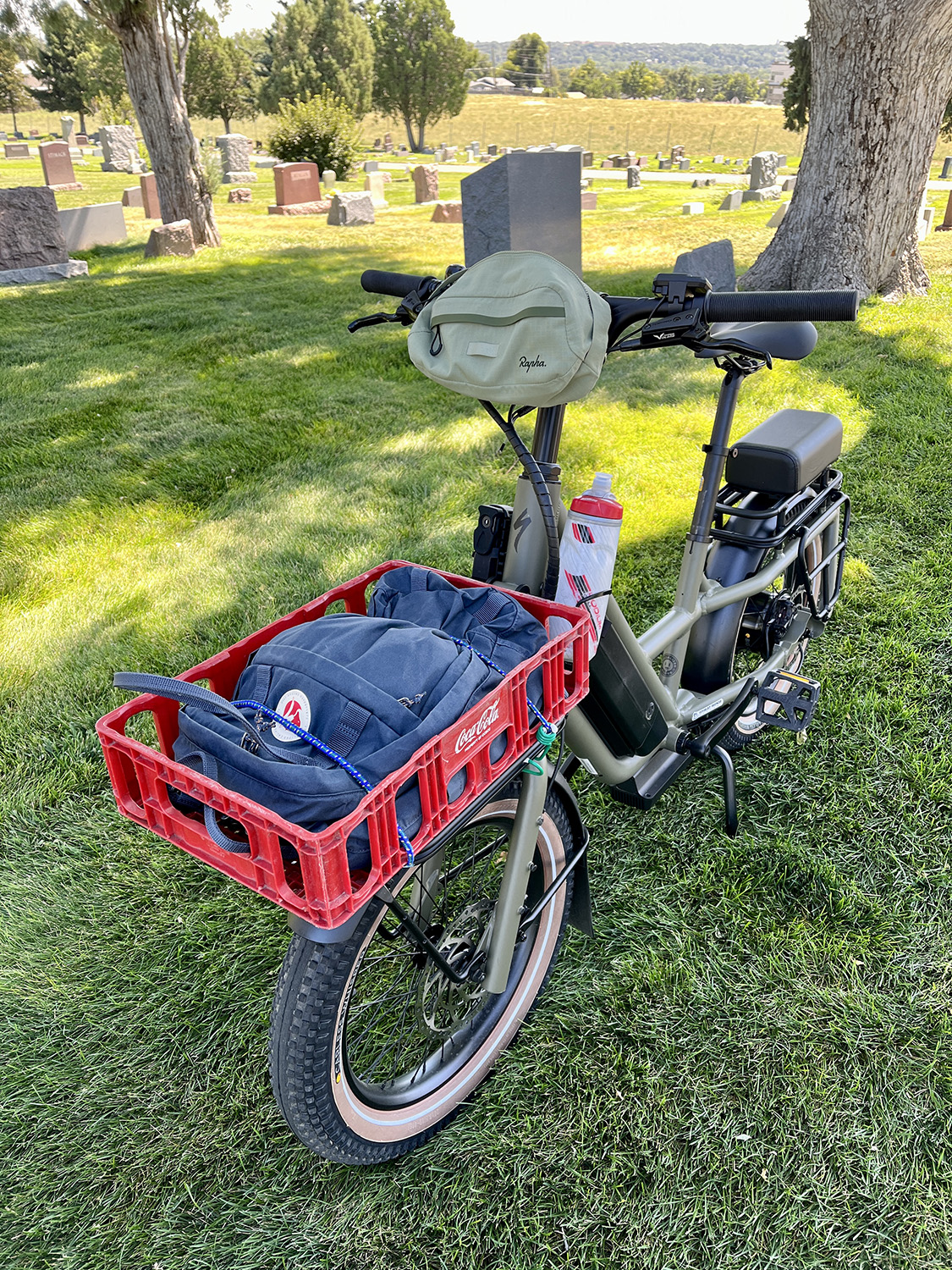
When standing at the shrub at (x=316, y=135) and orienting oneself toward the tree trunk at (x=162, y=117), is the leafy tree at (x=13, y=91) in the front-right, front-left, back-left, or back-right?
back-right

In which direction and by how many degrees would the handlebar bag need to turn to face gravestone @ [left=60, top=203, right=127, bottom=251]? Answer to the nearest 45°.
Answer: approximately 135° to its right

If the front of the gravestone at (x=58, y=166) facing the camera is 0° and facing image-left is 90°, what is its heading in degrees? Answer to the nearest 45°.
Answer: approximately 315°

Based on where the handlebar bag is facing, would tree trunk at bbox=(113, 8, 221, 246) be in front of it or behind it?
behind

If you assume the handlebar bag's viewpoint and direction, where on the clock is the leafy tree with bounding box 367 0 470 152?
The leafy tree is roughly at 6 o'clock from the handlebar bag.

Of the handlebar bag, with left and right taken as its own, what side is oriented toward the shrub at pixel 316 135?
back

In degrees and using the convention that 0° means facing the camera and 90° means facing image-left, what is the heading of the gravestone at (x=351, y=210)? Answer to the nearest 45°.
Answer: approximately 315°

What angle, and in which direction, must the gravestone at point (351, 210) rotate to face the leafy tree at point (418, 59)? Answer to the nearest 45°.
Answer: approximately 135° to its left

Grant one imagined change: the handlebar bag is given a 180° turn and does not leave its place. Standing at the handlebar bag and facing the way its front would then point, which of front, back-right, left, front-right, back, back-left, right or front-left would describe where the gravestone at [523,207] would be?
front
